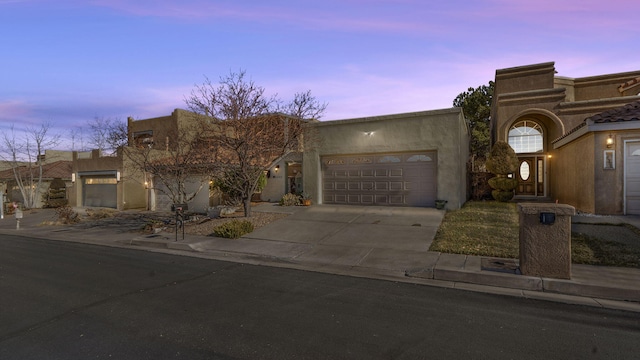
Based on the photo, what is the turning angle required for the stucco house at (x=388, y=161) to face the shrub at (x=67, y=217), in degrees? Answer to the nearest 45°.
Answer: approximately 90° to its right

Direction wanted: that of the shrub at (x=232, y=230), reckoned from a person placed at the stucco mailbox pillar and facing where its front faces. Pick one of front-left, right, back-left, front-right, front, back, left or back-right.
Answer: right

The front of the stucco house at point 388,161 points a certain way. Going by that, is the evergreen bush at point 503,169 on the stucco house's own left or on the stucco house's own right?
on the stucco house's own left

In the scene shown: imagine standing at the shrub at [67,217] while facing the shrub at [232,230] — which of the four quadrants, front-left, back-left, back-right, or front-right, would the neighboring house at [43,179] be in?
back-left

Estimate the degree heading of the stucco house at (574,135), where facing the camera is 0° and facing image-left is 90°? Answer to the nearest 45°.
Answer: approximately 0°

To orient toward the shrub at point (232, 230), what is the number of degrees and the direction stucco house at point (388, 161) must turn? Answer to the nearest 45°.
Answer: approximately 45° to its right
